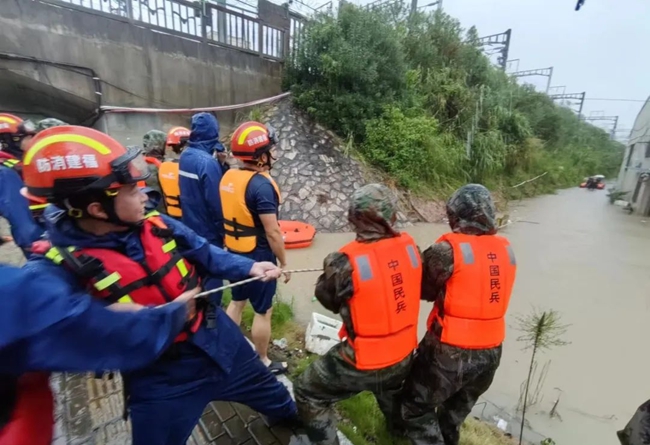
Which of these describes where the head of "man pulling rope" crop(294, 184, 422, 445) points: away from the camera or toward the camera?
away from the camera

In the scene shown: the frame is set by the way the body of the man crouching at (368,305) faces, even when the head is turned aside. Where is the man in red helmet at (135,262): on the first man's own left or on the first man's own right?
on the first man's own left

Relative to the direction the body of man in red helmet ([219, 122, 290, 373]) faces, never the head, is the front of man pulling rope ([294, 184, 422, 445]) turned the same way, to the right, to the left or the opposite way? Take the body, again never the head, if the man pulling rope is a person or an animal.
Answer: to the left

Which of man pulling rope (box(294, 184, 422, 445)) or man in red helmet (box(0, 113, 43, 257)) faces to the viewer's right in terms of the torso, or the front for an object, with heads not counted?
the man in red helmet

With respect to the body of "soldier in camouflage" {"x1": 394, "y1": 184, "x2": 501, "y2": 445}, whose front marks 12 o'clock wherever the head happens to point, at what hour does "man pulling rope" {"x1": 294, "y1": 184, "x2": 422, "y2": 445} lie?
The man pulling rope is roughly at 8 o'clock from the soldier in camouflage.

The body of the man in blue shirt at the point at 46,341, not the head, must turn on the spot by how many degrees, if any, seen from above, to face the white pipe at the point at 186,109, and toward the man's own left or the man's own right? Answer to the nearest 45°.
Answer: approximately 90° to the man's own left

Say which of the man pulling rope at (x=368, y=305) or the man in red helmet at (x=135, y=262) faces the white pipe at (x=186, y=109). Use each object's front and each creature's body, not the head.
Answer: the man pulling rope

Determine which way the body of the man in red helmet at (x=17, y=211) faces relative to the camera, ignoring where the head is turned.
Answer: to the viewer's right

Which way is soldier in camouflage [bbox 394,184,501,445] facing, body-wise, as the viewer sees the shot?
away from the camera

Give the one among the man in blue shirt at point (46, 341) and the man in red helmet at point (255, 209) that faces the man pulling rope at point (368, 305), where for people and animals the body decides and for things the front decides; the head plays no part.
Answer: the man in blue shirt

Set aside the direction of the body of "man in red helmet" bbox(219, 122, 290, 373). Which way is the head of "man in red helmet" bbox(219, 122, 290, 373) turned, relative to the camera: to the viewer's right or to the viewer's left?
to the viewer's right

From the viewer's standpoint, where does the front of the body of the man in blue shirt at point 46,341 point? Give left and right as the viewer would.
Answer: facing to the right of the viewer

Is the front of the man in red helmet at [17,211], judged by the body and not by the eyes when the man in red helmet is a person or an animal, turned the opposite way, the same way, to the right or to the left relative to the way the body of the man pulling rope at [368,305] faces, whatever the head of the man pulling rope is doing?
to the right

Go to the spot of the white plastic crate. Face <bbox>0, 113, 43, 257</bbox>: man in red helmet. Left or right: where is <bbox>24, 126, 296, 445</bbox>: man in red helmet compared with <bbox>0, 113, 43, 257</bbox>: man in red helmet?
left

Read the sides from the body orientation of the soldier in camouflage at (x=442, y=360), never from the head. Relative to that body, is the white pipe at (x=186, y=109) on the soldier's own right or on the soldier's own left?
on the soldier's own left
